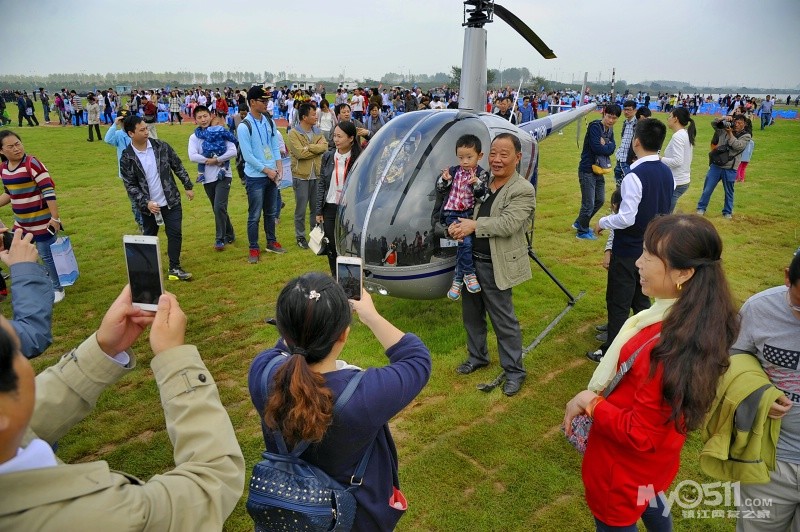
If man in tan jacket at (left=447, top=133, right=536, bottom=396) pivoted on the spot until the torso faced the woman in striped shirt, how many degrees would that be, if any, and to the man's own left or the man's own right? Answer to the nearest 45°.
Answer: approximately 45° to the man's own right

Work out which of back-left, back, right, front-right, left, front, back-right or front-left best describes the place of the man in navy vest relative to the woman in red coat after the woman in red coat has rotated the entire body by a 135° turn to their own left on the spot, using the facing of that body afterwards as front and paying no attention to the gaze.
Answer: back-left

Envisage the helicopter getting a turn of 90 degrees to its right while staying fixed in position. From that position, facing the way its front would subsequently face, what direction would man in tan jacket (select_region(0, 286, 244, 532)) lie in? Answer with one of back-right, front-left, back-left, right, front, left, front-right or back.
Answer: back-left

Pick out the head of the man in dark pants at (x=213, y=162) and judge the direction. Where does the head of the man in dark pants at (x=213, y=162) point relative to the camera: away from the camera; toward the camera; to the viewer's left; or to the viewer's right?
toward the camera

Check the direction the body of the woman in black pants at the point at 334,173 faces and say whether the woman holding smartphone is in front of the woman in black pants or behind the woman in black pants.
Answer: in front

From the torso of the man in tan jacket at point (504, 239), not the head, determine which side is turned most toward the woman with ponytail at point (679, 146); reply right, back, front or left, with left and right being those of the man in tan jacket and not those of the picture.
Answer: back

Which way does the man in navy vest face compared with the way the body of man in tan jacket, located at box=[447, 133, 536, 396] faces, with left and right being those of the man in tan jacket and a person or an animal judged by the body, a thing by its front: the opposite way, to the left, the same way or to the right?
to the right

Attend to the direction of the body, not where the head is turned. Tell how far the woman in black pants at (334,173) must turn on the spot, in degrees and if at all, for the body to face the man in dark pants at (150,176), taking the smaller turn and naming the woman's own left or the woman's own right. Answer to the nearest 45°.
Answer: approximately 90° to the woman's own right

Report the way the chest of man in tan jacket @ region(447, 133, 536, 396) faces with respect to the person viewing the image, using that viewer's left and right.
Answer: facing the viewer and to the left of the viewer

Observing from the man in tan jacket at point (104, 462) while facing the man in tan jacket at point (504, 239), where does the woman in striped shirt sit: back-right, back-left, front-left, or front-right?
front-left

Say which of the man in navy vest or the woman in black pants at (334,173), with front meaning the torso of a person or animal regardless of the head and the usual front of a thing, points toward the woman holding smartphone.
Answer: the woman in black pants

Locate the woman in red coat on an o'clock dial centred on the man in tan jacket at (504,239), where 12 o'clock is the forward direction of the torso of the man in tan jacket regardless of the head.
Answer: The woman in red coat is roughly at 10 o'clock from the man in tan jacket.

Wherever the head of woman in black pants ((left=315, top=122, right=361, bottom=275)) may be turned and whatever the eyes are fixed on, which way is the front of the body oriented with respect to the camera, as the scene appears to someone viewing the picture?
toward the camera

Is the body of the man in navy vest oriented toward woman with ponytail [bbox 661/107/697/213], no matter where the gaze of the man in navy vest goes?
no

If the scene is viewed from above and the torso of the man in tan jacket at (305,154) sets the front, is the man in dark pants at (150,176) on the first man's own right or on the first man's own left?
on the first man's own right

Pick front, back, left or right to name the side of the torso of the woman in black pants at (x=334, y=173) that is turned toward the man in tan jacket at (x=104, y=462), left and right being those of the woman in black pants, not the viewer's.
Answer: front

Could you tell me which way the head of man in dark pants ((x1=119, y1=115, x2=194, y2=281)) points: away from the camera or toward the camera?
toward the camera

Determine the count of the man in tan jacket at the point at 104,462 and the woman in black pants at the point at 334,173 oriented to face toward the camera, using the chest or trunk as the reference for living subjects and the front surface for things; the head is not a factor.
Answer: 1

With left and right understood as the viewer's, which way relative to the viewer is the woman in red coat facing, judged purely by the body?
facing to the left of the viewer
